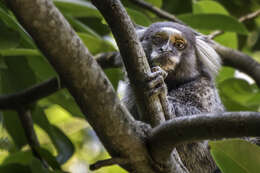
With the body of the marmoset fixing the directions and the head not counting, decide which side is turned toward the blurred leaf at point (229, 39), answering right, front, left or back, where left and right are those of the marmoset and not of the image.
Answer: back

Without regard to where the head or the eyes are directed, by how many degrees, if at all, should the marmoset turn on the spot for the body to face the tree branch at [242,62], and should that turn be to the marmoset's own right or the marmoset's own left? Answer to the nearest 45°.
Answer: approximately 180°

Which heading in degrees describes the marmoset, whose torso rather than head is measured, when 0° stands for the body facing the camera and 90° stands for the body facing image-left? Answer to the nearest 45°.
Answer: approximately 45°
